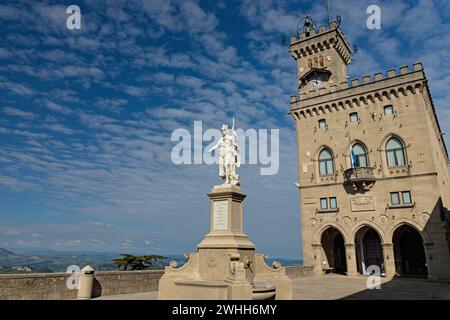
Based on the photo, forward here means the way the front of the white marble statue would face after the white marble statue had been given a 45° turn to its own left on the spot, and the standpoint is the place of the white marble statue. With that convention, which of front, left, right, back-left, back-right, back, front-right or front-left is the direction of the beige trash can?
right

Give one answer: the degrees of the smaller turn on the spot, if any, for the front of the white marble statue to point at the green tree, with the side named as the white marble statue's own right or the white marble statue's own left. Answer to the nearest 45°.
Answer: approximately 90° to the white marble statue's own right

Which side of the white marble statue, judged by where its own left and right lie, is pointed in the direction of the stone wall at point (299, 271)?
back

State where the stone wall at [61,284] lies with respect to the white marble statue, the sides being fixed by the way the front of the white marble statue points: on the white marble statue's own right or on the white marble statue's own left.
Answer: on the white marble statue's own right

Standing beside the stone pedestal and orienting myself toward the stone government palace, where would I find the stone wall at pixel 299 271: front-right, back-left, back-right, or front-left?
front-left

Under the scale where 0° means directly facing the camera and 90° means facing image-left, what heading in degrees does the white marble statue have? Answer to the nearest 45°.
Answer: approximately 45°

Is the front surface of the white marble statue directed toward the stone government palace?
no

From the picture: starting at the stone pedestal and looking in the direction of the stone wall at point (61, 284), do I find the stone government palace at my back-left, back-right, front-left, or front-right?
back-right

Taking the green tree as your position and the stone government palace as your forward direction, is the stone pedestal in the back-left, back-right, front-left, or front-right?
front-right
